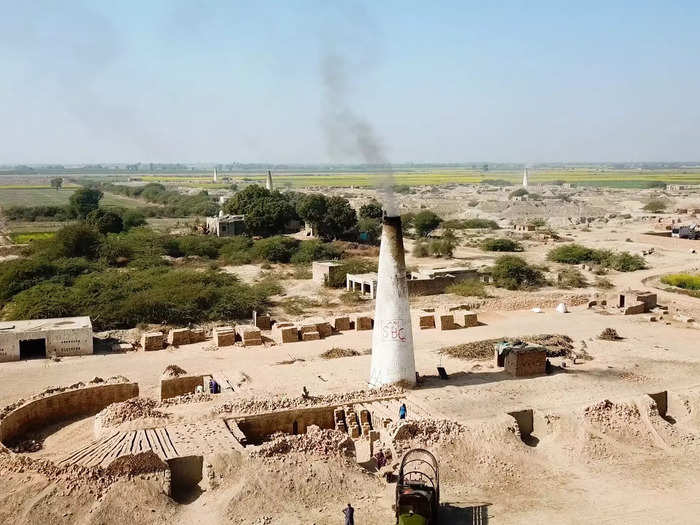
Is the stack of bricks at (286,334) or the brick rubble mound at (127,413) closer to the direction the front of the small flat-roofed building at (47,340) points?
the brick rubble mound

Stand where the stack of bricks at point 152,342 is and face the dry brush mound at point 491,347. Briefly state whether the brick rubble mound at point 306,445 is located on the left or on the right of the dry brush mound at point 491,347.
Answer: right

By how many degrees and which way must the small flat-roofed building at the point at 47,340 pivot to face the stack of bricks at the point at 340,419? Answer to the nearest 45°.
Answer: approximately 45° to its left

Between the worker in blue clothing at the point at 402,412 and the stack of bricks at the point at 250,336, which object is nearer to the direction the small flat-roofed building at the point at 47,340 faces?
the worker in blue clothing

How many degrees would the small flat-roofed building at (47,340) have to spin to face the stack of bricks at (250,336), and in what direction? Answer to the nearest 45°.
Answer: approximately 90° to its left

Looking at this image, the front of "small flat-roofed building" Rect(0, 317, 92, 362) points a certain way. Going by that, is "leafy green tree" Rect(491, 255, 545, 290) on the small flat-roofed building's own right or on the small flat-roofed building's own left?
on the small flat-roofed building's own left

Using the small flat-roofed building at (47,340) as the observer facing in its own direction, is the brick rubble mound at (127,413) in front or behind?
in front

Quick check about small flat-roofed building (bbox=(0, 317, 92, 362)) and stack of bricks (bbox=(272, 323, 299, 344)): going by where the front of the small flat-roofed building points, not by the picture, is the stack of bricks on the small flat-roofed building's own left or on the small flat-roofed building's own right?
on the small flat-roofed building's own left

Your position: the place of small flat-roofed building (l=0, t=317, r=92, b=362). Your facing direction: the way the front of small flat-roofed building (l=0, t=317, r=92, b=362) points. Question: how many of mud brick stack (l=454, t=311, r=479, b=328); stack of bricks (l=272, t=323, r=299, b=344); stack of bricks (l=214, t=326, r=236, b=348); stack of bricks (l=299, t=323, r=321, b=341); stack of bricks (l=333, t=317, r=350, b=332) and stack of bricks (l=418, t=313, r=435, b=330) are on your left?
6

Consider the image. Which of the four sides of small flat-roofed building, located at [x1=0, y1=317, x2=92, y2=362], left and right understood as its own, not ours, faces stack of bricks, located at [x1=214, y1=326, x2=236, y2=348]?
left

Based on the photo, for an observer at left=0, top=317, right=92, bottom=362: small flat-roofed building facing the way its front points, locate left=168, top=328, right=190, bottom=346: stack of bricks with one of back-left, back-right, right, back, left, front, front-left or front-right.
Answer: left

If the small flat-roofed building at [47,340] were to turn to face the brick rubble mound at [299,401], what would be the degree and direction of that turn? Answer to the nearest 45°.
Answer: approximately 45° to its left

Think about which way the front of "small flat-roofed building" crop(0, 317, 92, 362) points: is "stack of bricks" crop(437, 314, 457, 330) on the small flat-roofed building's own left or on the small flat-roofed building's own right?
on the small flat-roofed building's own left

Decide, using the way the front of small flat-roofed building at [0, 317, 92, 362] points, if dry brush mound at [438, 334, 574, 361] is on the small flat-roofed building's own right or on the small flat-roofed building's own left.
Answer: on the small flat-roofed building's own left

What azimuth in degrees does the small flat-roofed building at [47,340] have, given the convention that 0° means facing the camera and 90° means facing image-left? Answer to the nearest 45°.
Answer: approximately 0°

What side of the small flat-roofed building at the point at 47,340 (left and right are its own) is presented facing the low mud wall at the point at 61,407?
front

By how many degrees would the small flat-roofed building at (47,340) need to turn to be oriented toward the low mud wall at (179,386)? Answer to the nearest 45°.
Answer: approximately 45° to its left

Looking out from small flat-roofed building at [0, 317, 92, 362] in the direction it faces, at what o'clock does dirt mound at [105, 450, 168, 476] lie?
The dirt mound is roughly at 12 o'clock from the small flat-roofed building.

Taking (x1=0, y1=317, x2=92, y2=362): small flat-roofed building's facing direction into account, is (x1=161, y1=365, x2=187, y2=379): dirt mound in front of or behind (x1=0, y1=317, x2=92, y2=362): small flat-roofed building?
in front
